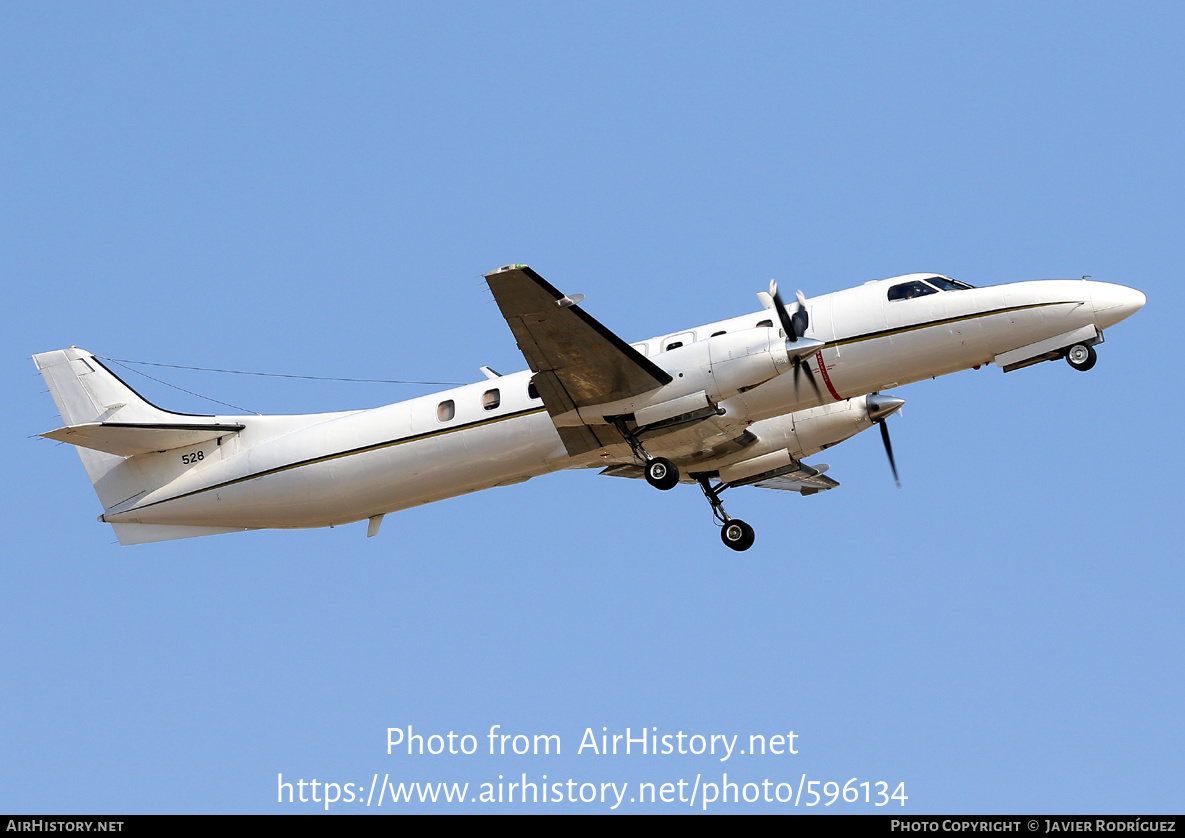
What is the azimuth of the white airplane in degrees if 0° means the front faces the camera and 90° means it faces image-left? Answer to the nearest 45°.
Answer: approximately 270°
